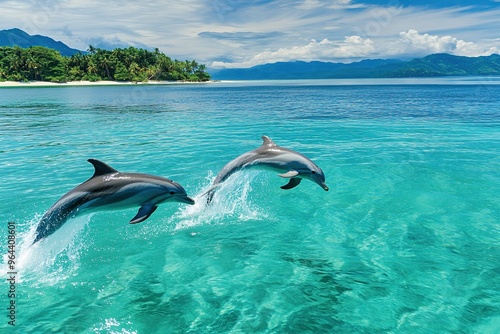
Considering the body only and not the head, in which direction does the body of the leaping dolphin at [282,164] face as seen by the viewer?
to the viewer's right

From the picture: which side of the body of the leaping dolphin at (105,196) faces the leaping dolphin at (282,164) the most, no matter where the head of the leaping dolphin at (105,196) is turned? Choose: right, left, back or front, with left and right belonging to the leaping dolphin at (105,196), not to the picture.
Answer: front

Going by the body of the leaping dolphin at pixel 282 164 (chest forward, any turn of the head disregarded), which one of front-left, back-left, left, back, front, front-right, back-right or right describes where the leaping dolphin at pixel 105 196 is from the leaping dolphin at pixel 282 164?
back-right

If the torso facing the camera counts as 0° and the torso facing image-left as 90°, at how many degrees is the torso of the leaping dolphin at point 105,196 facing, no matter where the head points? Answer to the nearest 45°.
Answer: approximately 270°

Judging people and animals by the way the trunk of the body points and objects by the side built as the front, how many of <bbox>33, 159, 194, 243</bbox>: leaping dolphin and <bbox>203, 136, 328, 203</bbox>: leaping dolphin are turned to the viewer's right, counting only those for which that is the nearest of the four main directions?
2
